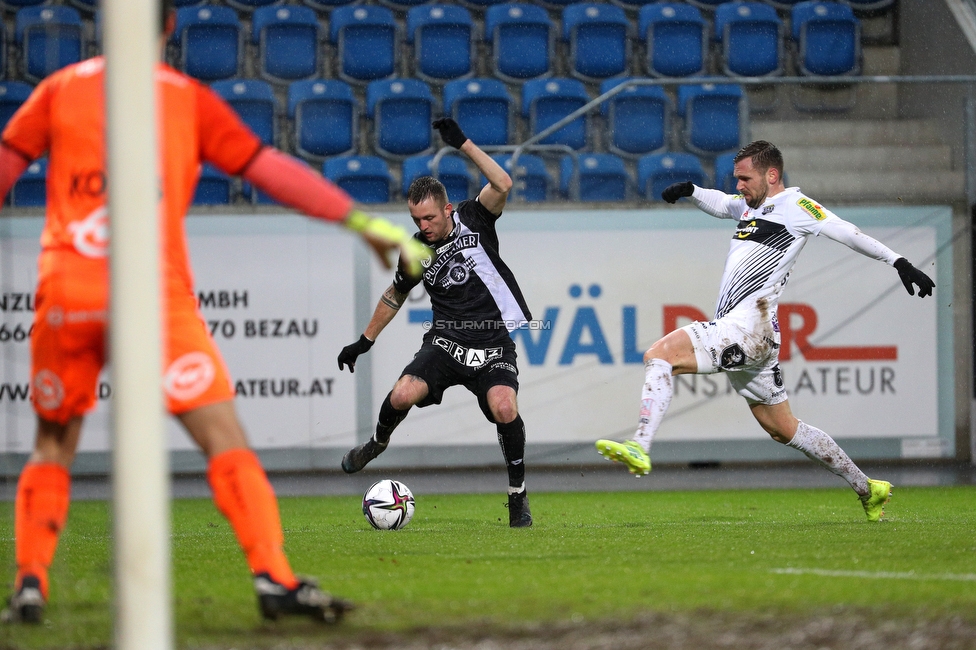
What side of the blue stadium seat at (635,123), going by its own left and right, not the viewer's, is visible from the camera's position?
front

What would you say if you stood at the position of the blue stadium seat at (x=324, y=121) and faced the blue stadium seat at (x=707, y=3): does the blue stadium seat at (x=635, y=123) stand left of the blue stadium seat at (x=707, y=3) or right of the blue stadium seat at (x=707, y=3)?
right

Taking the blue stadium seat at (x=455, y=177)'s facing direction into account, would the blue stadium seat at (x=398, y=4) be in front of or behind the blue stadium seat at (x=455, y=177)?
behind

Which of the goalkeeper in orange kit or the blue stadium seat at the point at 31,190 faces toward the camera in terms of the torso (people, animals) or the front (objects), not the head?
the blue stadium seat

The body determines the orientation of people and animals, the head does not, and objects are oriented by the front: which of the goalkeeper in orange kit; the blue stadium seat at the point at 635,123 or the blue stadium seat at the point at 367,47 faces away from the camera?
the goalkeeper in orange kit

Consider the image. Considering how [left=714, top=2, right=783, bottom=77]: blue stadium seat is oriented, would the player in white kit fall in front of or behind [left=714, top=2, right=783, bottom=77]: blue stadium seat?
in front

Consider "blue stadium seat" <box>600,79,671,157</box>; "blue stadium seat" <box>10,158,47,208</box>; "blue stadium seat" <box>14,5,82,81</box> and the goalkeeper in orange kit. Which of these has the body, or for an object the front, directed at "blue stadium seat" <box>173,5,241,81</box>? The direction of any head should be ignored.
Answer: the goalkeeper in orange kit

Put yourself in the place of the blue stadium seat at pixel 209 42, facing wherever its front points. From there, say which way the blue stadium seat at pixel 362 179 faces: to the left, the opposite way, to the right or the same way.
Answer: the same way

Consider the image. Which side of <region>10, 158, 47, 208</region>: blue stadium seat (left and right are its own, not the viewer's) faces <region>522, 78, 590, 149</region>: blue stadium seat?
left

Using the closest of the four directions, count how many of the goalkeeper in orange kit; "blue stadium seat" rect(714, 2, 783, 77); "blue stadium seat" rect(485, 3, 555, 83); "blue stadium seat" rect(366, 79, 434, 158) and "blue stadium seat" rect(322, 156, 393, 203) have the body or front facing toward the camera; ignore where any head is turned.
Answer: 4

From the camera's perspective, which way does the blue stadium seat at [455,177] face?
toward the camera

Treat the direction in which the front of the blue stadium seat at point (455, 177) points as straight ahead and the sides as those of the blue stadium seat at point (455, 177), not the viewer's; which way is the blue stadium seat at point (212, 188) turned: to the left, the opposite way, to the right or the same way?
the same way

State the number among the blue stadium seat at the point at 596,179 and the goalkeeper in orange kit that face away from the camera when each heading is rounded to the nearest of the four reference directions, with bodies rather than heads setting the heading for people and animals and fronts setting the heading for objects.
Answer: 1

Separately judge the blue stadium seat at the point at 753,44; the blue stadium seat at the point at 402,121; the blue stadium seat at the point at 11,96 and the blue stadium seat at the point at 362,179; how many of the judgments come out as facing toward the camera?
4

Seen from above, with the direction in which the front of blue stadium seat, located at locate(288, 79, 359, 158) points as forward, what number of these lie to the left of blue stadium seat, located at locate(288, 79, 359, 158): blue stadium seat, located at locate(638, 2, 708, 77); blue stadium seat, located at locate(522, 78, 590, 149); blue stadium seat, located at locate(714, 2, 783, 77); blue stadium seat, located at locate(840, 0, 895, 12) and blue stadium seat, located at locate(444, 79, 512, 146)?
5

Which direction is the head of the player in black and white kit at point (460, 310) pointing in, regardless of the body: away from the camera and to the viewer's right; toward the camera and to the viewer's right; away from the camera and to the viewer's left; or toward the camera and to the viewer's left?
toward the camera and to the viewer's left

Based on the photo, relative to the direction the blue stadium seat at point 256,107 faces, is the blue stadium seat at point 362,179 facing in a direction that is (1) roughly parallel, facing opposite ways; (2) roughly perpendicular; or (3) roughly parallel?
roughly parallel

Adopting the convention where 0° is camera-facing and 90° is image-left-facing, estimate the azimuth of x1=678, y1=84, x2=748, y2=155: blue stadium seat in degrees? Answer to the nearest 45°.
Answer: approximately 0°

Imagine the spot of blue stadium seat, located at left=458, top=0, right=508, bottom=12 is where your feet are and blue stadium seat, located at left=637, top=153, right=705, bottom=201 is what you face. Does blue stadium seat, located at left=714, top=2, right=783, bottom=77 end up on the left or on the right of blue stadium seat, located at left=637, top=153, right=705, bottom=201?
left

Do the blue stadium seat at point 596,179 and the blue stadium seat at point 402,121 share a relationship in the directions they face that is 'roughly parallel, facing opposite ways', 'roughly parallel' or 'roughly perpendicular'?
roughly parallel
